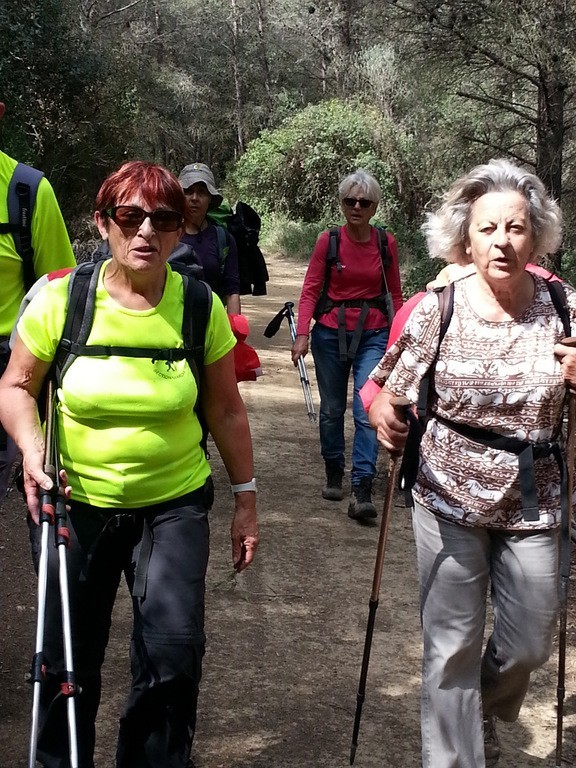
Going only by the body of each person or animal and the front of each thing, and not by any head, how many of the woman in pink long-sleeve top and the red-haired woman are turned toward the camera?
2

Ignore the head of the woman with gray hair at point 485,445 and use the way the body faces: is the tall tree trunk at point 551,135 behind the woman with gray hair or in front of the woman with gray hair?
behind

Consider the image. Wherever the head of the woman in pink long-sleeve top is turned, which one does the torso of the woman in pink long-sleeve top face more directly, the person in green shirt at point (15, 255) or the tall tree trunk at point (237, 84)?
the person in green shirt

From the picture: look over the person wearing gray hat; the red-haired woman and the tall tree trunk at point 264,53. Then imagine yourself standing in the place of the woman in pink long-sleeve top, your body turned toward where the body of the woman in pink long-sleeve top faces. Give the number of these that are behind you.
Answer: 1

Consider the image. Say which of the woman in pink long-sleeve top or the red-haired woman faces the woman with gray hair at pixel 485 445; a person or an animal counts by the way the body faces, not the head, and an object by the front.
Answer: the woman in pink long-sleeve top

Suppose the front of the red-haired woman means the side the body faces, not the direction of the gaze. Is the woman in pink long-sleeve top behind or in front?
behind

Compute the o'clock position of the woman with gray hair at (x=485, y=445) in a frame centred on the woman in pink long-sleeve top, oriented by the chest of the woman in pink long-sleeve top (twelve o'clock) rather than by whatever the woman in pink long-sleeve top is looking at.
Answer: The woman with gray hair is roughly at 12 o'clock from the woman in pink long-sleeve top.

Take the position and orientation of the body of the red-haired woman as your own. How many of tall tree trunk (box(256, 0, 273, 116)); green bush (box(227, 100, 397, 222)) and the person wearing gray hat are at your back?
3

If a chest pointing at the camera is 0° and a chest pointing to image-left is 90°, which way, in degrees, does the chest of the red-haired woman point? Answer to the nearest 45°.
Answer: approximately 0°
